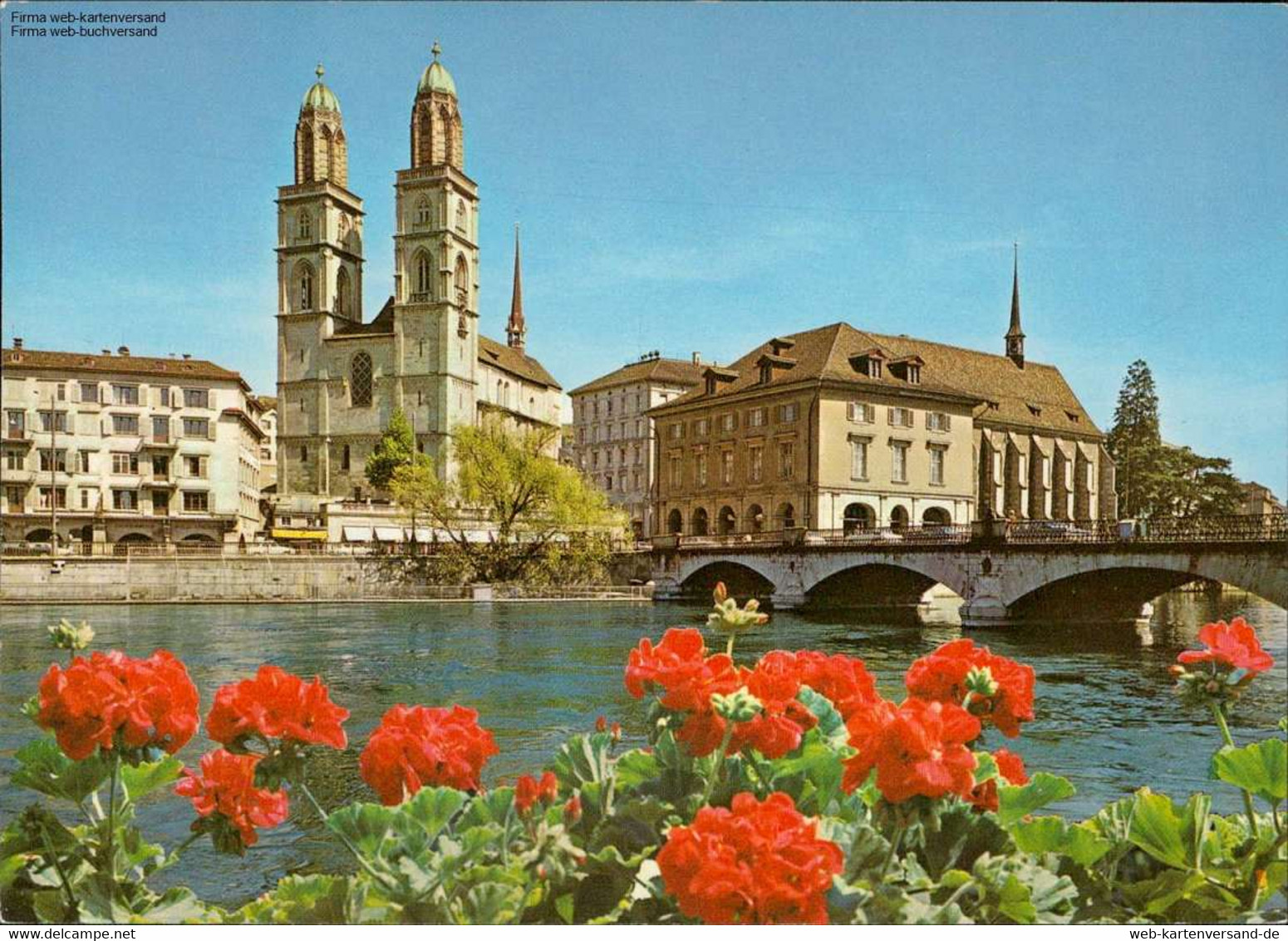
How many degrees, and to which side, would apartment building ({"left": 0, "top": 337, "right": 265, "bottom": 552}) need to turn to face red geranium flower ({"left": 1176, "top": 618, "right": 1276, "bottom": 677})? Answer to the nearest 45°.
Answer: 0° — it already faces it

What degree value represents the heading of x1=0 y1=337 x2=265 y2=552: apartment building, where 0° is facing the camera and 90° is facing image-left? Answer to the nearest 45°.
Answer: approximately 0°

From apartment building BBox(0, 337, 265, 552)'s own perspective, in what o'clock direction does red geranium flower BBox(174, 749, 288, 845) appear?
The red geranium flower is roughly at 12 o'clock from the apartment building.

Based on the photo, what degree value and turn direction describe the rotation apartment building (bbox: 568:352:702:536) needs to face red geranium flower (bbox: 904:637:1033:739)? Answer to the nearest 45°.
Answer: approximately 45° to its left

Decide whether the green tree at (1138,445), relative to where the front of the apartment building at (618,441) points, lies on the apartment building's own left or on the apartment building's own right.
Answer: on the apartment building's own left

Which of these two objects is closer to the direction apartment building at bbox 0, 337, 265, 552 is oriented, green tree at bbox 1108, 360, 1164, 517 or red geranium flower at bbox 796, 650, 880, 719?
the red geranium flower

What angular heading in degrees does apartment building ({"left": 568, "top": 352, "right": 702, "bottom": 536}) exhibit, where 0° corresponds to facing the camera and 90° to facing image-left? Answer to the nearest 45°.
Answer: approximately 45°

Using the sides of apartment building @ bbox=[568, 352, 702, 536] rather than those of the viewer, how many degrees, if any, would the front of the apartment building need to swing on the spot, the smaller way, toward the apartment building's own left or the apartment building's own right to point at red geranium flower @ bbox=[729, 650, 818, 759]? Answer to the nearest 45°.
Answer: approximately 45° to the apartment building's own left
